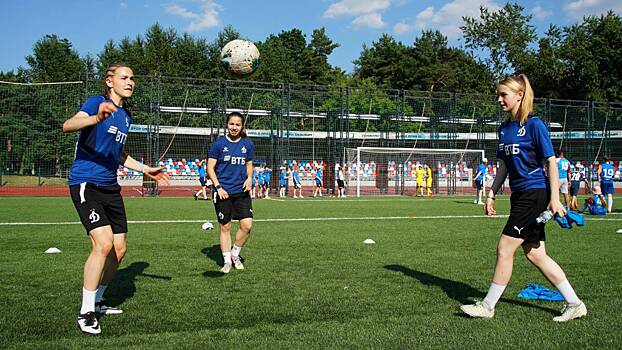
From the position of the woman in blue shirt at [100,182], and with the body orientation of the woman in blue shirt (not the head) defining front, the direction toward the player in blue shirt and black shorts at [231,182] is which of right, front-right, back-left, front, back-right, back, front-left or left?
left

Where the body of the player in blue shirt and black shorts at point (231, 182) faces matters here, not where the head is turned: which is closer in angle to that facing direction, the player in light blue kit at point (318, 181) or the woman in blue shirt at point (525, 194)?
the woman in blue shirt

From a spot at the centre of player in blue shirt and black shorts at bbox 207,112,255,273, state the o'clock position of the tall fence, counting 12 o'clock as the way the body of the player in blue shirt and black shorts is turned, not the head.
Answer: The tall fence is roughly at 6 o'clock from the player in blue shirt and black shorts.

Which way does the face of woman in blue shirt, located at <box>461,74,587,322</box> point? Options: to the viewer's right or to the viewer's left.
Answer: to the viewer's left

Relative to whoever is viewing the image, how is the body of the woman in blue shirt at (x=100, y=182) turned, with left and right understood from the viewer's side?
facing the viewer and to the right of the viewer

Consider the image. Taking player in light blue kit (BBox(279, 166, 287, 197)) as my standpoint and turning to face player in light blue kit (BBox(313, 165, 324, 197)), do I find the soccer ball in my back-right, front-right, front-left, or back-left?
back-right

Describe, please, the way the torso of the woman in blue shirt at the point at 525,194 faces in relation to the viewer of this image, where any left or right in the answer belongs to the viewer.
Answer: facing the viewer and to the left of the viewer

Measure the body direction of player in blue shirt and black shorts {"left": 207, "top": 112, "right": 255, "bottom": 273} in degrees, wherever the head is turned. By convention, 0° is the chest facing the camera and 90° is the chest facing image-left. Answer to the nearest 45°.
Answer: approximately 0°
